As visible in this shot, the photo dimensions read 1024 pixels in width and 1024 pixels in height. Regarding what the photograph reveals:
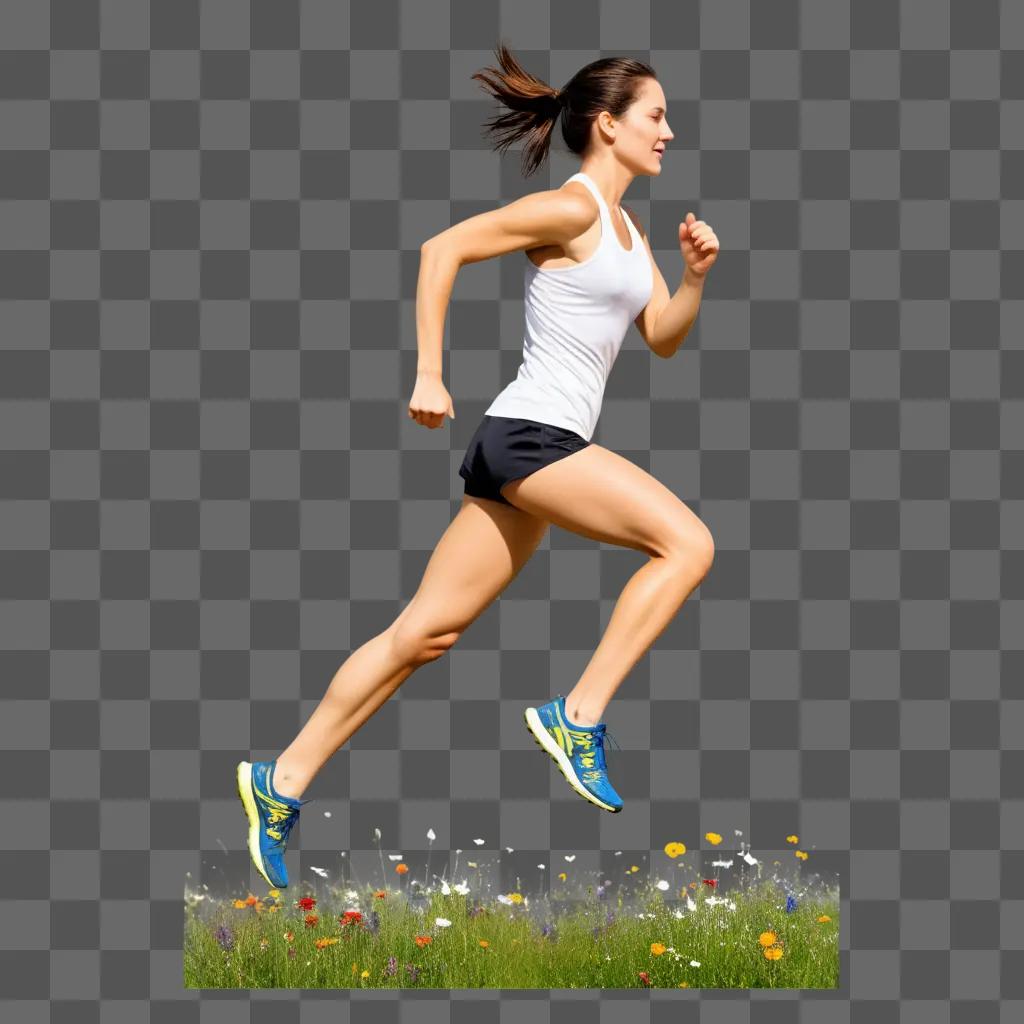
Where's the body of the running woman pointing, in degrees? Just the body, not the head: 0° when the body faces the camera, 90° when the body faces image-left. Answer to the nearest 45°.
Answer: approximately 270°

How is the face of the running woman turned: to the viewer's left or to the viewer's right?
to the viewer's right
